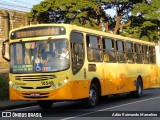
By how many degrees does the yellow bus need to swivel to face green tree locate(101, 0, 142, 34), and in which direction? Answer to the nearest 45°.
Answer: approximately 135° to its right

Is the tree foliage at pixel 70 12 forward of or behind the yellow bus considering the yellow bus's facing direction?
behind

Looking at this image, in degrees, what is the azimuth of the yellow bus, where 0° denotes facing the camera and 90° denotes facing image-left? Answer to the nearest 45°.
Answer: approximately 45°

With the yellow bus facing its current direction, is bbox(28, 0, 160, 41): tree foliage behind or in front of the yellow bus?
behind
